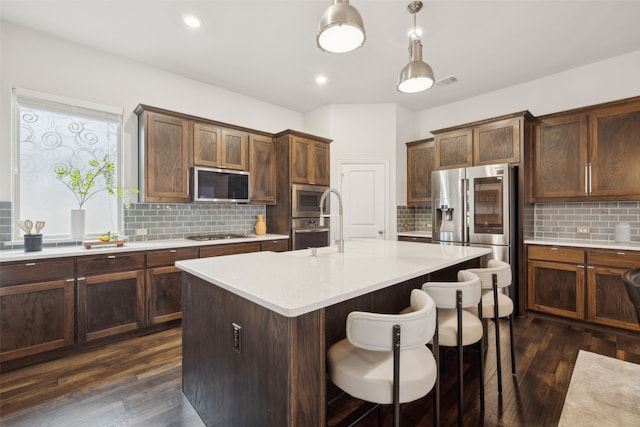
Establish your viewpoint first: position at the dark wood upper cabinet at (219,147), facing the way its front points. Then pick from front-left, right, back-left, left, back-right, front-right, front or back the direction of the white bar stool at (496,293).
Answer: front

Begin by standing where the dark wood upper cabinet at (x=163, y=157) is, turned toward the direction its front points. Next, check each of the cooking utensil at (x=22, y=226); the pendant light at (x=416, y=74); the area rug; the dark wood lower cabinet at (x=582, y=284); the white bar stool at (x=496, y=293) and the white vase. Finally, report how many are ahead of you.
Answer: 4

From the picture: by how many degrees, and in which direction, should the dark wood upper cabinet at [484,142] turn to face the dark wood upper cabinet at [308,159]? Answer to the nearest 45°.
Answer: approximately 45° to its right

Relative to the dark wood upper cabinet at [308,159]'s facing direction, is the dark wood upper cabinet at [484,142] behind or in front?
in front

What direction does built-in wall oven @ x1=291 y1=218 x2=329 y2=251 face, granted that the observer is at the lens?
facing the viewer and to the right of the viewer

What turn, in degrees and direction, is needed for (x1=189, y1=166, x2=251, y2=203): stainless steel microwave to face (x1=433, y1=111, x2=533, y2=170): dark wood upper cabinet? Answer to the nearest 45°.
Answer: approximately 45° to its left

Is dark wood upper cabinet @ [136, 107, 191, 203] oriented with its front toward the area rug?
yes

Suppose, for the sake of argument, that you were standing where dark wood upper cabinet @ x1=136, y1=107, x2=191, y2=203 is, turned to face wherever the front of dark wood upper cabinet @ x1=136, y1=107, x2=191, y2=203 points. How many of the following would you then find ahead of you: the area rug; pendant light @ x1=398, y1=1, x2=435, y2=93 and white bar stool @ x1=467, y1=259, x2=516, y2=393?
3

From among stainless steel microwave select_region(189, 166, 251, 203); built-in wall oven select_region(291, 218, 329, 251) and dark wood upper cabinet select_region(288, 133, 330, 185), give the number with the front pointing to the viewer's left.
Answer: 0

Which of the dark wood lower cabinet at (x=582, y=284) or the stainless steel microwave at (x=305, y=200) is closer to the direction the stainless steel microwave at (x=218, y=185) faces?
the dark wood lower cabinet

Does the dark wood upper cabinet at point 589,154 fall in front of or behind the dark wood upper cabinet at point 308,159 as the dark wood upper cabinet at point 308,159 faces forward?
in front
